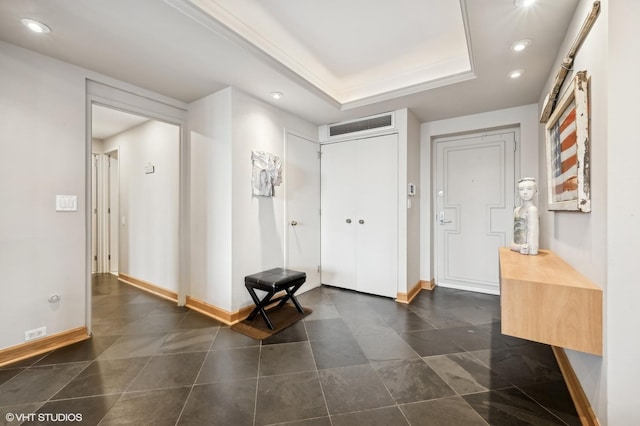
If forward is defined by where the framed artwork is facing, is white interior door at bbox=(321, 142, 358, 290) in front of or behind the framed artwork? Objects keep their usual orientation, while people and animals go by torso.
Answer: in front

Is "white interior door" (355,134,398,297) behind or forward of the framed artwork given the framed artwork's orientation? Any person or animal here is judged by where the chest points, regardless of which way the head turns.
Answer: forward

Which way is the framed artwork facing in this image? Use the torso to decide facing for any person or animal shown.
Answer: to the viewer's left

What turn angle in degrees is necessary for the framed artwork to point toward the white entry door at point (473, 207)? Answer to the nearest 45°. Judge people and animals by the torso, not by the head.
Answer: approximately 45° to its right

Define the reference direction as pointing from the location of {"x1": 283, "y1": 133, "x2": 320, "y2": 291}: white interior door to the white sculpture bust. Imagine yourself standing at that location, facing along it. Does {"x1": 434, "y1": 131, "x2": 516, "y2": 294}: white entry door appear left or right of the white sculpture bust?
left

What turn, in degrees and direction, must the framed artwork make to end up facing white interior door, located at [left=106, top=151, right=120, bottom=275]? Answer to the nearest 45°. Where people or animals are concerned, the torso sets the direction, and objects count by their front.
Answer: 0° — it already faces it

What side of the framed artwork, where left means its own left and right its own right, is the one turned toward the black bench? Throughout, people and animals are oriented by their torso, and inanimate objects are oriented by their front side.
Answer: front
